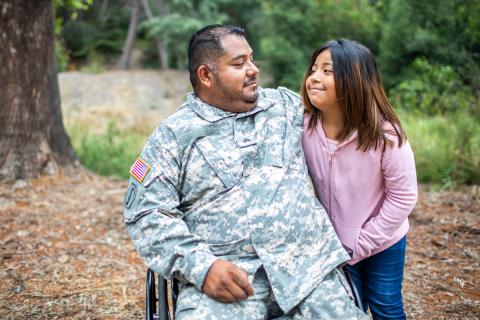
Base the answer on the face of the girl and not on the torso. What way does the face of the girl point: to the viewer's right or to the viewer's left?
to the viewer's left

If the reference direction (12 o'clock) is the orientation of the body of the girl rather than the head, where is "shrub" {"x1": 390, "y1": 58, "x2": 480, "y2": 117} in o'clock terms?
The shrub is roughly at 5 o'clock from the girl.

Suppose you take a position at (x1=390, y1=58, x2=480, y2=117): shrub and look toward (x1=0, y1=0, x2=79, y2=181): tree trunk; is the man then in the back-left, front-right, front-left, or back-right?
front-left

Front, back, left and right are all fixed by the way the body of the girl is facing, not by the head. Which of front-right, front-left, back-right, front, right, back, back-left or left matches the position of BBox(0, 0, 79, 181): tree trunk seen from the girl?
right

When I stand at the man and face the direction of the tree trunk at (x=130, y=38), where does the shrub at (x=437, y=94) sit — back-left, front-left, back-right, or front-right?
front-right

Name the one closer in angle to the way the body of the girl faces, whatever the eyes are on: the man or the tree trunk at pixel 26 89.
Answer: the man

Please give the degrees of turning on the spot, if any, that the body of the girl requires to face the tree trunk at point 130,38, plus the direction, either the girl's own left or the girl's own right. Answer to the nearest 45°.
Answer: approximately 90° to the girl's own right

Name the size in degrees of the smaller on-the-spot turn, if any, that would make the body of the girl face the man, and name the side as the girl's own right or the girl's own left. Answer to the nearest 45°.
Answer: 0° — they already face them

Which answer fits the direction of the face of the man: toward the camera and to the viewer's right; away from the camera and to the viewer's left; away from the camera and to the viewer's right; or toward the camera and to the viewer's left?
toward the camera and to the viewer's right

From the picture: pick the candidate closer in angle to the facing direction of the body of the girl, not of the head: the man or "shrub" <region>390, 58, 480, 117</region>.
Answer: the man
